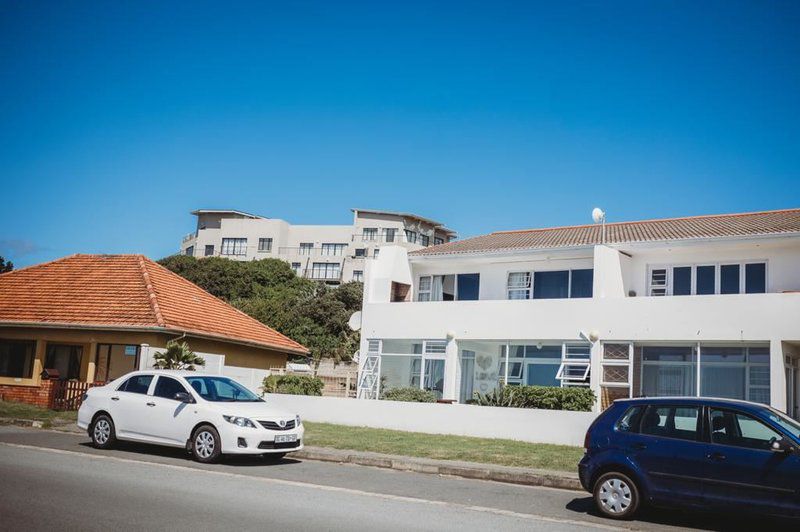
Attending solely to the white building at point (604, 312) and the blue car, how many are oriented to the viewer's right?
1

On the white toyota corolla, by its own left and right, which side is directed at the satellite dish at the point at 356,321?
left

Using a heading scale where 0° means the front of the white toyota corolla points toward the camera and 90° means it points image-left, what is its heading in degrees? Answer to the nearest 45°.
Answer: approximately 315°

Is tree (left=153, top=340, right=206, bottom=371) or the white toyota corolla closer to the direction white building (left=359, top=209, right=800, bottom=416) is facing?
the white toyota corolla

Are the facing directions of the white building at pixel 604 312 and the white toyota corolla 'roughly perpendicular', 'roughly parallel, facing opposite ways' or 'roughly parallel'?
roughly perpendicular

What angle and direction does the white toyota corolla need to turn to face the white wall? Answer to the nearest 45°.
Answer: approximately 90° to its left

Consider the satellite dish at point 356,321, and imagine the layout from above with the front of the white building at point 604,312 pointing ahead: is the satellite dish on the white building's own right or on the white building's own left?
on the white building's own right

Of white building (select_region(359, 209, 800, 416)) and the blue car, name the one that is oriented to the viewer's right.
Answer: the blue car

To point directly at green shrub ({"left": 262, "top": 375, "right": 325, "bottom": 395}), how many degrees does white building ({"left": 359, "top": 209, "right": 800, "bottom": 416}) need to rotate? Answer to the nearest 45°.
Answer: approximately 90° to its right

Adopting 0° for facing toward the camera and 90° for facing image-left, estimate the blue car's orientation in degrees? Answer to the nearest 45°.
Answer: approximately 270°

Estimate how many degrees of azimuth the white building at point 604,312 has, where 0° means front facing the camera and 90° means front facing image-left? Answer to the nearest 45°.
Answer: approximately 0°
